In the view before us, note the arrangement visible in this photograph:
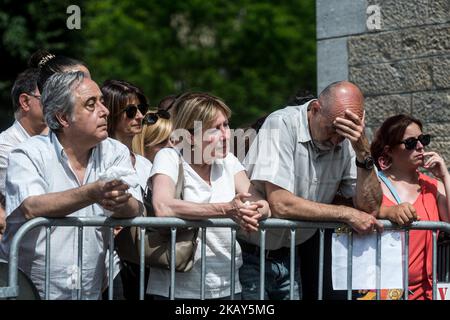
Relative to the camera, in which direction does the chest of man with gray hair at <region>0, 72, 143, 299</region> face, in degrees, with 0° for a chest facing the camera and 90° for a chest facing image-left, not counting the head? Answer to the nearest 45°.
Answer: approximately 315°

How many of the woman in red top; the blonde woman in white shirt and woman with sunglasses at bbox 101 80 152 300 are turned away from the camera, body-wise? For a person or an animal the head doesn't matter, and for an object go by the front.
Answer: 0

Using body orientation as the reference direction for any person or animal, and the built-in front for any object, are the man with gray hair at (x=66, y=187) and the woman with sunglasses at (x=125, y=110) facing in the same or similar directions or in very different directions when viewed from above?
same or similar directions

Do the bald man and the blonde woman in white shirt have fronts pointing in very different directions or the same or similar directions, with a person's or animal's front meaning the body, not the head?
same or similar directions

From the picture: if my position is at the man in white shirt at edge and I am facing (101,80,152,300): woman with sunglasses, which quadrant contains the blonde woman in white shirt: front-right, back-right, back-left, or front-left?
front-right

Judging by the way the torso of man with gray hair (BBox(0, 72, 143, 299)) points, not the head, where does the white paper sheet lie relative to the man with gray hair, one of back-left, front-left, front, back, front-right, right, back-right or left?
front-left

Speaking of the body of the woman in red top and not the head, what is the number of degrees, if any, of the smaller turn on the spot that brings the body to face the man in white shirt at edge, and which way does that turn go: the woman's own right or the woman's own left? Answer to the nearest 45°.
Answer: approximately 135° to the woman's own right

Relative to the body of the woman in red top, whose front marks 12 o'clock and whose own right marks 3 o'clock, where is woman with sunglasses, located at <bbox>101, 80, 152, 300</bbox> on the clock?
The woman with sunglasses is roughly at 4 o'clock from the woman in red top.

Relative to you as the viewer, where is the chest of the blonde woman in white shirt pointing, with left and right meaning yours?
facing the viewer and to the right of the viewer

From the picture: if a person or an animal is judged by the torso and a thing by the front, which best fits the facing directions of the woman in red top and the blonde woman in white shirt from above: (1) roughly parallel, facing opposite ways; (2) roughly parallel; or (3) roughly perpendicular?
roughly parallel

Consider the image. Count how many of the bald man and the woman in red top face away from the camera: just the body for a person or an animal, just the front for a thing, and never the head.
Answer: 0

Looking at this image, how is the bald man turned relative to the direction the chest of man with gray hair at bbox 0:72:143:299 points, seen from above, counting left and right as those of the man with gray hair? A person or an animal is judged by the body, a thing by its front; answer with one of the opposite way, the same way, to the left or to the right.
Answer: the same way

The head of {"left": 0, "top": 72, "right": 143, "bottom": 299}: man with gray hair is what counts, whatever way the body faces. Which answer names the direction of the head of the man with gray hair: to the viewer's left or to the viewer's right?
to the viewer's right

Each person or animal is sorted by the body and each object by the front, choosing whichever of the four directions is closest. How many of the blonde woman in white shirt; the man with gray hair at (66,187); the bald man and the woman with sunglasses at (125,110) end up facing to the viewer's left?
0

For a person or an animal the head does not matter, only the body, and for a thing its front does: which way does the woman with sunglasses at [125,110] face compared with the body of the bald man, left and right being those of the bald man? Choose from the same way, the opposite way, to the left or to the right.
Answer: the same way

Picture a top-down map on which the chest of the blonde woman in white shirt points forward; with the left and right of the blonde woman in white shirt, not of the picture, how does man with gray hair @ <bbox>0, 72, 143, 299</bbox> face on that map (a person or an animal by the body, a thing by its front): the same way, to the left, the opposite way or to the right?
the same way
